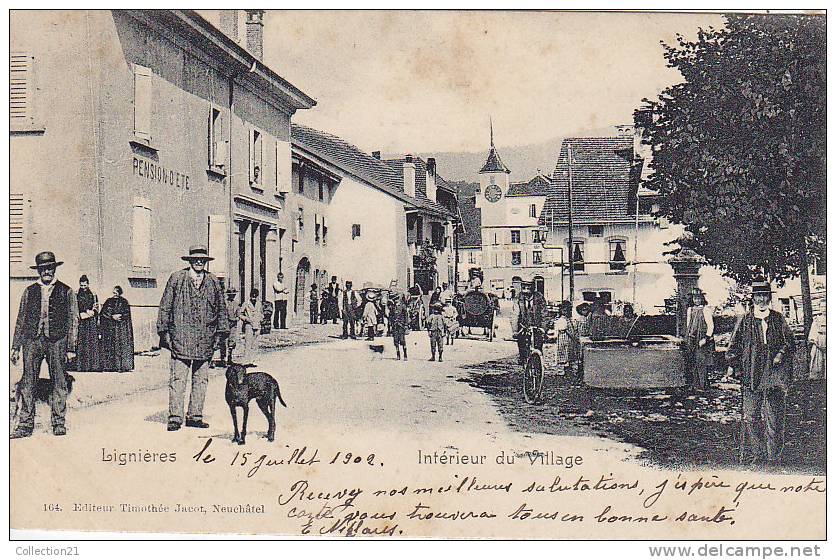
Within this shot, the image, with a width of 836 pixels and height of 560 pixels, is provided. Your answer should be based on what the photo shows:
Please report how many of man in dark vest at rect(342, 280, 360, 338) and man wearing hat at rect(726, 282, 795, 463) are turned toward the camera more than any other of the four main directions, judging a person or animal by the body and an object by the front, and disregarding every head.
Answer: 2

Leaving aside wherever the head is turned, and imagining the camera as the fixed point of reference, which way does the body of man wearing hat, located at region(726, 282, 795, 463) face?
toward the camera

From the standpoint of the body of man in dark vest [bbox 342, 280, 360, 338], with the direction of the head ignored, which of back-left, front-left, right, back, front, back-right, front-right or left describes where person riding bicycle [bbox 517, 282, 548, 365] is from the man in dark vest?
front

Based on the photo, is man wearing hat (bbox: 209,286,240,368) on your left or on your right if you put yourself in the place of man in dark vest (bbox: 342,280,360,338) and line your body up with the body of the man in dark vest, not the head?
on your right

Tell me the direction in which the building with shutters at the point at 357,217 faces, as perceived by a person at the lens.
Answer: facing the viewer and to the right of the viewer

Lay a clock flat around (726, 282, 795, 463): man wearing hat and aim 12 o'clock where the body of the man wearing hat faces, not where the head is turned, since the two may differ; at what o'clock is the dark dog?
The dark dog is roughly at 2 o'clock from the man wearing hat.

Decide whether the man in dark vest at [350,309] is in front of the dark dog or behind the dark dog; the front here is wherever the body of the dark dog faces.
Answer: behind

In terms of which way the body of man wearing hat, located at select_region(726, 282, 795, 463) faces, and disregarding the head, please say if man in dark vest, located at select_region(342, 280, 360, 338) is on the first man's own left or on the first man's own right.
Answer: on the first man's own right

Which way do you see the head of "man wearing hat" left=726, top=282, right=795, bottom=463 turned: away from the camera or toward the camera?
toward the camera

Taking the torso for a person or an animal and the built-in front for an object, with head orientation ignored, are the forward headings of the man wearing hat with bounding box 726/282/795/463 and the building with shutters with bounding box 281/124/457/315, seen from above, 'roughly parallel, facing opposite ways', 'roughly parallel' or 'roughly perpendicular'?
roughly perpendicular

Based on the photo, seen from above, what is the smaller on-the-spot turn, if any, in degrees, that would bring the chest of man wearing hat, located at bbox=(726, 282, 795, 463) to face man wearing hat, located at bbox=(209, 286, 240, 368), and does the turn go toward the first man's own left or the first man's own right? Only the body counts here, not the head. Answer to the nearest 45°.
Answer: approximately 90° to the first man's own right

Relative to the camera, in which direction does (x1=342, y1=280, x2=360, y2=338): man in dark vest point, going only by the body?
toward the camera
